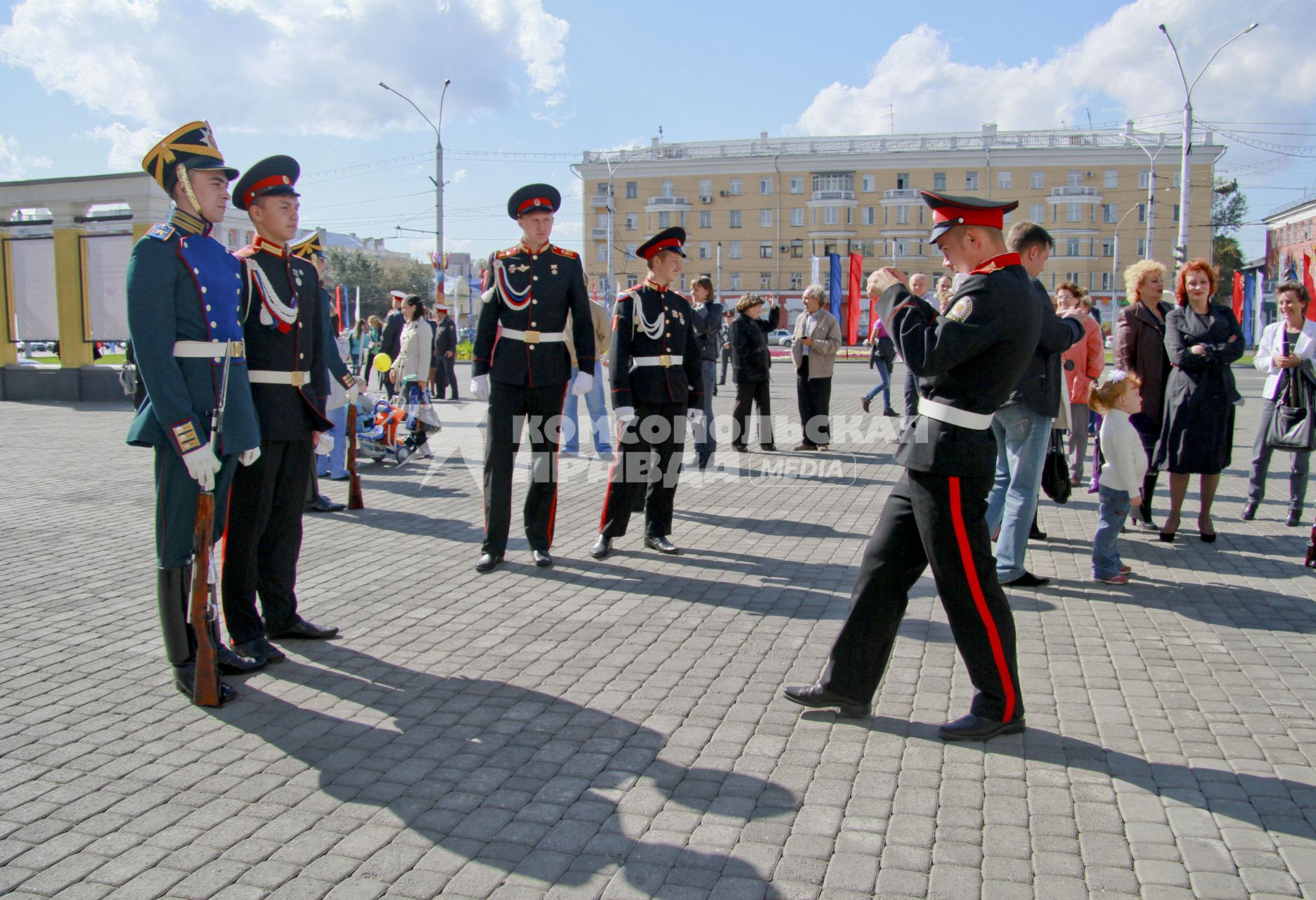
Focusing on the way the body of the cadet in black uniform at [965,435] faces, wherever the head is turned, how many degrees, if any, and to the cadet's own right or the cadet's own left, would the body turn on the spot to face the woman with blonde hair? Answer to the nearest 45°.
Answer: approximately 90° to the cadet's own right

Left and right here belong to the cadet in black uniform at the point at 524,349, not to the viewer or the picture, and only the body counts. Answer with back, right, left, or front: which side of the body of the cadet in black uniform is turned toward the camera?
front

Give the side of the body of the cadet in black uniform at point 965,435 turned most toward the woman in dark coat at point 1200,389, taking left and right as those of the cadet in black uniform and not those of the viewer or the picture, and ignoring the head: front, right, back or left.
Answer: right

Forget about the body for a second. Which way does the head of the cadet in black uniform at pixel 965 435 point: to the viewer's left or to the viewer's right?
to the viewer's left

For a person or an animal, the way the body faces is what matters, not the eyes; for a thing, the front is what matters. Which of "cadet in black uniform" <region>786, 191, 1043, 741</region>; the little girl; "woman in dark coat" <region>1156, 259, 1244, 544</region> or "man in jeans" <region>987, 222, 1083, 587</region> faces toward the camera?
the woman in dark coat

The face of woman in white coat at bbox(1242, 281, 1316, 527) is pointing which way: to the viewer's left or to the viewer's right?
to the viewer's left

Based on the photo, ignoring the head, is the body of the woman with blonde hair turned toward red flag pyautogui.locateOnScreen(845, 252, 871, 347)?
no

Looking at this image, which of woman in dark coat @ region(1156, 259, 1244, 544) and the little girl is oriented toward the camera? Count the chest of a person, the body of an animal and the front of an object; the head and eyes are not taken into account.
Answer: the woman in dark coat

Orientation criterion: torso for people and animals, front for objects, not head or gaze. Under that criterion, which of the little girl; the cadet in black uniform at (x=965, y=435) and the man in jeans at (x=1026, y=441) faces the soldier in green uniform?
the cadet in black uniform

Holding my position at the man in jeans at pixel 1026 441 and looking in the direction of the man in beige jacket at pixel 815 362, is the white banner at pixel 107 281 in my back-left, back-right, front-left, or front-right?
front-left

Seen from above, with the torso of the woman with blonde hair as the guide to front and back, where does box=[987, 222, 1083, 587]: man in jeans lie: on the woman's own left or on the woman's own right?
on the woman's own right

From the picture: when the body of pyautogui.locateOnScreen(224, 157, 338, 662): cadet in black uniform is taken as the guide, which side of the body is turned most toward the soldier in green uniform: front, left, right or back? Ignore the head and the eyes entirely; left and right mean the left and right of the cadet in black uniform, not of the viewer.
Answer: right

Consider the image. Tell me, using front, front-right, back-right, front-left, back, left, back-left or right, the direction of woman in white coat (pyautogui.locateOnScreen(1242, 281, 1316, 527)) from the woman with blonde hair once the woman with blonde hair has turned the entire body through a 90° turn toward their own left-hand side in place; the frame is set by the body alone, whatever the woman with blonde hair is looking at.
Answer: front

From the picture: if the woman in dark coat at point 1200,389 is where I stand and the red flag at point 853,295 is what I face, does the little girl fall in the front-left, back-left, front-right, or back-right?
back-left
